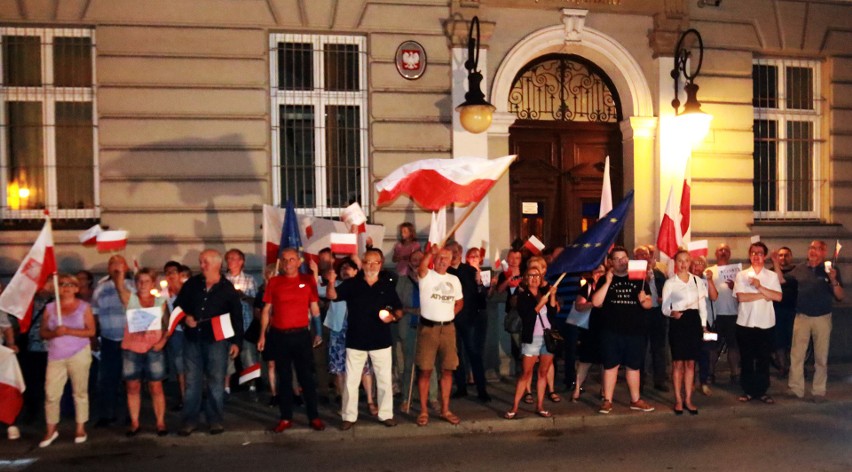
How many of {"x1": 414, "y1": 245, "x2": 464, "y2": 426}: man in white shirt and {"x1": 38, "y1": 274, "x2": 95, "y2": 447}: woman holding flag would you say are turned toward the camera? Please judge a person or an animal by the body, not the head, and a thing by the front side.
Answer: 2

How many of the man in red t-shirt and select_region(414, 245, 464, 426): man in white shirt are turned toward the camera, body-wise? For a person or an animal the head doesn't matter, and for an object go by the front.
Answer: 2

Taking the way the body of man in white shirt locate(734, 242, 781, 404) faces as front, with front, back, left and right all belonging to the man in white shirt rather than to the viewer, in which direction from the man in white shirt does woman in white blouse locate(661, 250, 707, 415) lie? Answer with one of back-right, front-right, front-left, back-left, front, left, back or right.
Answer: front-right

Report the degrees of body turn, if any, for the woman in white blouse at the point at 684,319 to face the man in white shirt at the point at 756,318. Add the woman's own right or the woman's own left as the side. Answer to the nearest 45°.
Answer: approximately 135° to the woman's own left

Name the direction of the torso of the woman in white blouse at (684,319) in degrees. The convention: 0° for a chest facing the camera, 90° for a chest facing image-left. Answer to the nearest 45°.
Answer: approximately 0°

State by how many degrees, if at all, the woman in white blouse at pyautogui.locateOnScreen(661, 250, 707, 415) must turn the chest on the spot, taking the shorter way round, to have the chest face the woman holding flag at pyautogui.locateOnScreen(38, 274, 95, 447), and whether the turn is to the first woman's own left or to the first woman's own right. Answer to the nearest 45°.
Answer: approximately 45° to the first woman's own right

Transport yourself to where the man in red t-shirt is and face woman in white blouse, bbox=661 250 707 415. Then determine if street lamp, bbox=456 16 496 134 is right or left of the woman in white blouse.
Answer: left

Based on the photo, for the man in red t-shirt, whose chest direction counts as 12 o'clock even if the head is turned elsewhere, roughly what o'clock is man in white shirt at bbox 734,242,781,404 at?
The man in white shirt is roughly at 9 o'clock from the man in red t-shirt.

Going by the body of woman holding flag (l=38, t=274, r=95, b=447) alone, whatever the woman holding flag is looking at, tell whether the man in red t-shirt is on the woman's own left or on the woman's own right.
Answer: on the woman's own left

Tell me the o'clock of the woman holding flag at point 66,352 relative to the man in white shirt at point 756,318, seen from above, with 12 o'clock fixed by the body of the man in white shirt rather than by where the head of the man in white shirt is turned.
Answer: The woman holding flag is roughly at 2 o'clock from the man in white shirt.
